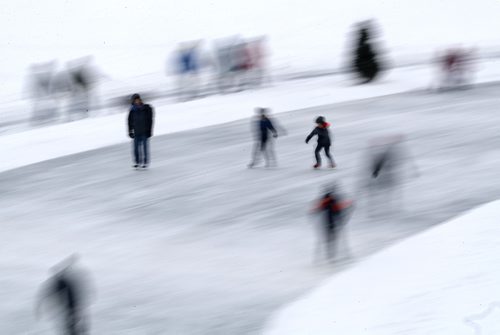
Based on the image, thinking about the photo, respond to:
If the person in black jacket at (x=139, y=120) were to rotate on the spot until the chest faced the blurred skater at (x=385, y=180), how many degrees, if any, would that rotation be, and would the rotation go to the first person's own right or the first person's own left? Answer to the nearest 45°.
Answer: approximately 45° to the first person's own left

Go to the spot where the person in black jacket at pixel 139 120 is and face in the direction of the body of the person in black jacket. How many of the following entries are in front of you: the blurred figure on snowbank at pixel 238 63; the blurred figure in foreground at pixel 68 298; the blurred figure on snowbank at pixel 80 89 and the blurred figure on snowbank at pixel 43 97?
1

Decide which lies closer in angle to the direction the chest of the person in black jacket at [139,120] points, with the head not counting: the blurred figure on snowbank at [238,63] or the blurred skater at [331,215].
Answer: the blurred skater

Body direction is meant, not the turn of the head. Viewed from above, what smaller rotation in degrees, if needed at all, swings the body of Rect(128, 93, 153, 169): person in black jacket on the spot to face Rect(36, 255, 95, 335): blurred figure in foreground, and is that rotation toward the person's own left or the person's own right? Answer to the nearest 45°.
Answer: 0° — they already face them

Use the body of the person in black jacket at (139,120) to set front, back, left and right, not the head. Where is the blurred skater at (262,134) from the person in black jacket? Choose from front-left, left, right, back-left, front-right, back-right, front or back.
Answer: left

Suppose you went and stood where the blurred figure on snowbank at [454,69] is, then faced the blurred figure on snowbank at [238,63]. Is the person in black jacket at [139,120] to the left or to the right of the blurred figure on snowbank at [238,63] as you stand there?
left

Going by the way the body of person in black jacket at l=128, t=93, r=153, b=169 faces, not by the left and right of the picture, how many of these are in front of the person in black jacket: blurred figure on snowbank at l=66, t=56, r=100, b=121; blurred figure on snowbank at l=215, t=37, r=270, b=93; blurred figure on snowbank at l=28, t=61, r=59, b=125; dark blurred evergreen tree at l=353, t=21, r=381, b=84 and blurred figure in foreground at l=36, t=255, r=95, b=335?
1

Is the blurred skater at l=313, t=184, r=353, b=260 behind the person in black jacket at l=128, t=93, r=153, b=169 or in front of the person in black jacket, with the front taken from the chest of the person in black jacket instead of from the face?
in front

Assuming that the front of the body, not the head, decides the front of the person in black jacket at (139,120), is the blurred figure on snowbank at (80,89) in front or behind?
behind

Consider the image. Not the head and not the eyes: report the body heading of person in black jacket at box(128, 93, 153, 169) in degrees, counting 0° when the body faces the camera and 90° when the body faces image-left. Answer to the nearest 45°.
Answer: approximately 0°

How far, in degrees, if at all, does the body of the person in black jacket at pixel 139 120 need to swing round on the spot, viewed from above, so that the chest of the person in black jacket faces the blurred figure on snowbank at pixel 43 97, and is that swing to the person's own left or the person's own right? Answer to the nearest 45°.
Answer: approximately 180°
